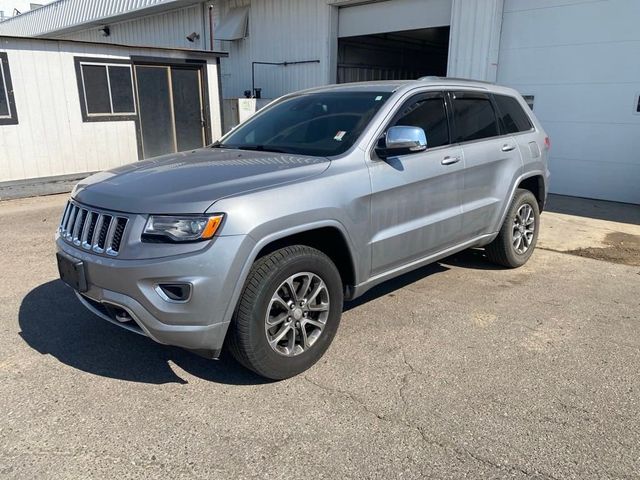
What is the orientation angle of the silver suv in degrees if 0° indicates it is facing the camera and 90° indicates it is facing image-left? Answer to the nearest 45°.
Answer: approximately 45°
